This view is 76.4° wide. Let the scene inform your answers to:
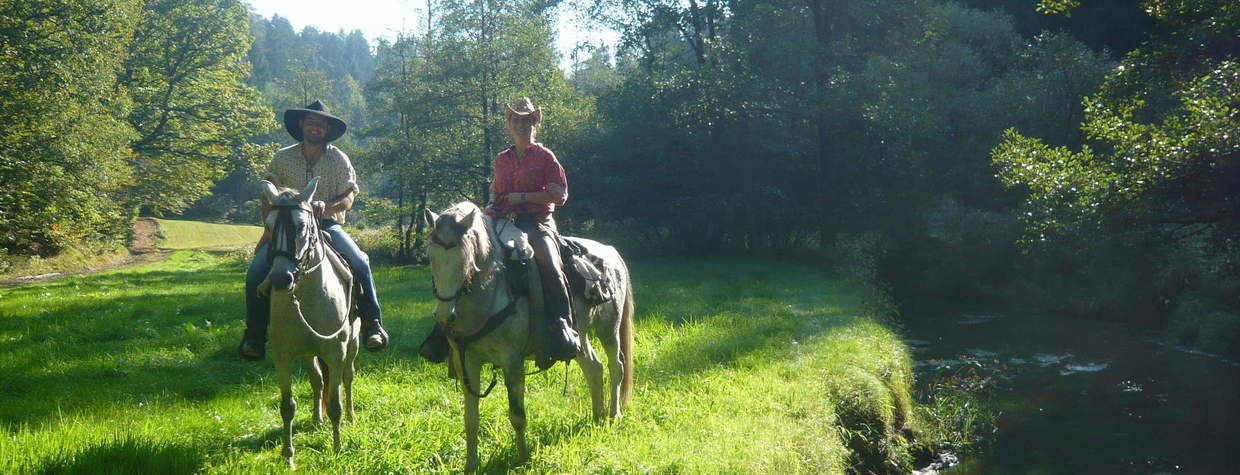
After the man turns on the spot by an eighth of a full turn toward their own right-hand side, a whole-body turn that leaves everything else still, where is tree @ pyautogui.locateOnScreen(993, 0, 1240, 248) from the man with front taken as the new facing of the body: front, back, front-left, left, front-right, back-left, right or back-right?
back-left

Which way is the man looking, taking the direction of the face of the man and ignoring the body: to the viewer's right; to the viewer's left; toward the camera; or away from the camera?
toward the camera

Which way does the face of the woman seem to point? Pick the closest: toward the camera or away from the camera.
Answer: toward the camera

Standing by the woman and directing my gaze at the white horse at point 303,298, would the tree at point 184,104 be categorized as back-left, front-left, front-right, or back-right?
front-right

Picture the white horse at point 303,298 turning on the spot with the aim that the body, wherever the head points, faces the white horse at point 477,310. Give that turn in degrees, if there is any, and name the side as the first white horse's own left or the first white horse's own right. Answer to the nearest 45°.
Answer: approximately 45° to the first white horse's own left

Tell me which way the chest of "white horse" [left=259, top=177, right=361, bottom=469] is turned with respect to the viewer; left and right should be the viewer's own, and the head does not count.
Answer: facing the viewer

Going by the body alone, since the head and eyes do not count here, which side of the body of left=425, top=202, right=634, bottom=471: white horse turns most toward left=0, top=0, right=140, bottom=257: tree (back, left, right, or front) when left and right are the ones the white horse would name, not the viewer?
right

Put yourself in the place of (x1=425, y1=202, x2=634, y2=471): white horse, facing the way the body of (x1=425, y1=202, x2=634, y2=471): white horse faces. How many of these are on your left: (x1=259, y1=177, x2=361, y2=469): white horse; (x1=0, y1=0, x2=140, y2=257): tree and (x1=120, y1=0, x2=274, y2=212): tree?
0

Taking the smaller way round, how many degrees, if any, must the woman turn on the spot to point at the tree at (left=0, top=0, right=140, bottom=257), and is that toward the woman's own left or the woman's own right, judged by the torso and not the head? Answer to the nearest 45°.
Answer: approximately 135° to the woman's own right

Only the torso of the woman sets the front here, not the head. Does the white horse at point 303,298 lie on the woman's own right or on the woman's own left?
on the woman's own right

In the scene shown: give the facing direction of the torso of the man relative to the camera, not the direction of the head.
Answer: toward the camera

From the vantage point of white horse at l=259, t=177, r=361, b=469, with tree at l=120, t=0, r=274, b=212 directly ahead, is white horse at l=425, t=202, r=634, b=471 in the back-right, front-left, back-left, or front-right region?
back-right

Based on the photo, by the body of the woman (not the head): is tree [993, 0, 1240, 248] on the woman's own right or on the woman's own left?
on the woman's own left

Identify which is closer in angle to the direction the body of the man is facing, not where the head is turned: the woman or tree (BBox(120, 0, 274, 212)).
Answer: the woman

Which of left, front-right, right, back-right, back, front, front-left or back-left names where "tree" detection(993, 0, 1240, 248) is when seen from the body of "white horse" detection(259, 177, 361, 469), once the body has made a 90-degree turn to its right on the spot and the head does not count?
back

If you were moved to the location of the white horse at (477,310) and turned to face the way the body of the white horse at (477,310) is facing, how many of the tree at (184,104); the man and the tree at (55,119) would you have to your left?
0

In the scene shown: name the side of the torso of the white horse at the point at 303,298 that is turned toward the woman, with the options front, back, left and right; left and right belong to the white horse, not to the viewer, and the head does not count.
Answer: left
